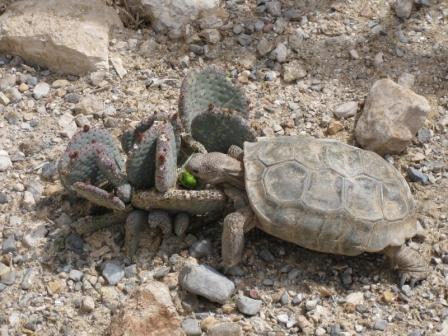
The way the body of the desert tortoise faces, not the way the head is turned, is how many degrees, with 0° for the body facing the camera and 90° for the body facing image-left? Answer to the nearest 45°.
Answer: approximately 90°

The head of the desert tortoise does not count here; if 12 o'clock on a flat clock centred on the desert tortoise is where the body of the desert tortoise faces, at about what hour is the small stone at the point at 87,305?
The small stone is roughly at 11 o'clock from the desert tortoise.

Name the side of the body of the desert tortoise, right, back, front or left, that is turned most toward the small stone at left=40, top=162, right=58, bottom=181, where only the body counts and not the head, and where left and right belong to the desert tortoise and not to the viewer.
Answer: front

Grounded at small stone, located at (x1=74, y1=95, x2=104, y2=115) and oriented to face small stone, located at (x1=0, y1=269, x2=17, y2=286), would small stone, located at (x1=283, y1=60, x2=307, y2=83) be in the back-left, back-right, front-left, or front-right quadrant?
back-left

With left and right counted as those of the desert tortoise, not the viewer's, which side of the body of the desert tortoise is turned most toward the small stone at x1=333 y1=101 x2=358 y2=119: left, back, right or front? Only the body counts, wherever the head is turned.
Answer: right

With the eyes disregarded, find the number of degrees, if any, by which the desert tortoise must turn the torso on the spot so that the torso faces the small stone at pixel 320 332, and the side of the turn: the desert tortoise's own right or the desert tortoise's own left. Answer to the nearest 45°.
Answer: approximately 90° to the desert tortoise's own left

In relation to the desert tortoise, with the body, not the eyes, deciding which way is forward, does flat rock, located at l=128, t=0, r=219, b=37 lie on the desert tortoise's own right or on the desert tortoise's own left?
on the desert tortoise's own right

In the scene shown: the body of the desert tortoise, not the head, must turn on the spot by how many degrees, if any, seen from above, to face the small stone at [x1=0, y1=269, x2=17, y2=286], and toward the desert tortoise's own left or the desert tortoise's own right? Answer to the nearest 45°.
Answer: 0° — it already faces it

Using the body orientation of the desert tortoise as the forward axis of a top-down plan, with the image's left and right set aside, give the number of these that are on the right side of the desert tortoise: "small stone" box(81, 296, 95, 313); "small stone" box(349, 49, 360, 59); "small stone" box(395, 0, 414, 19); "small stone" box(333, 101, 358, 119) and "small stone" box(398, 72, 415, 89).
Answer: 4

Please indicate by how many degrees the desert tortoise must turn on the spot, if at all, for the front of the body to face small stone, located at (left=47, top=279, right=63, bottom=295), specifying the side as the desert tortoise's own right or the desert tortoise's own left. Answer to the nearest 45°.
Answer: approximately 45° to the desert tortoise's own left

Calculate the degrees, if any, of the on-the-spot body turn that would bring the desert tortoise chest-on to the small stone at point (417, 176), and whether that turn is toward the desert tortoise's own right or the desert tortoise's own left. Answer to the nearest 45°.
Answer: approximately 135° to the desert tortoise's own right

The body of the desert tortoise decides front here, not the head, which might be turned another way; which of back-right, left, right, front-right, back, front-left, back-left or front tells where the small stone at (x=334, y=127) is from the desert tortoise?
right

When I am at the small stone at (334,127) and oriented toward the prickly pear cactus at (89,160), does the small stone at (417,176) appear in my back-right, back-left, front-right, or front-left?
back-left

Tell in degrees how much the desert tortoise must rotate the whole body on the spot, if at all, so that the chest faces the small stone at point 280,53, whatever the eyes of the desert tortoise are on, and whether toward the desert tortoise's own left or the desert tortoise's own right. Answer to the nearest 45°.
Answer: approximately 90° to the desert tortoise's own right

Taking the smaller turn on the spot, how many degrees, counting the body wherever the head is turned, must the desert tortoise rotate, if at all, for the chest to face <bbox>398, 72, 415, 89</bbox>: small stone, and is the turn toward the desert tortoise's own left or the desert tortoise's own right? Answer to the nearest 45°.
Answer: approximately 90° to the desert tortoise's own right

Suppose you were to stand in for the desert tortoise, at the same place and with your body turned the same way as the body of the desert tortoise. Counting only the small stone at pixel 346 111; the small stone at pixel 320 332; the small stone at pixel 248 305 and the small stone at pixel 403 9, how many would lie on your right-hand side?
2

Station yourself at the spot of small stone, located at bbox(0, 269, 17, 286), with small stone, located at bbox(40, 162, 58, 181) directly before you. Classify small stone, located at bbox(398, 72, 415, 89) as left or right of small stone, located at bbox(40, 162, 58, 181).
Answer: right
